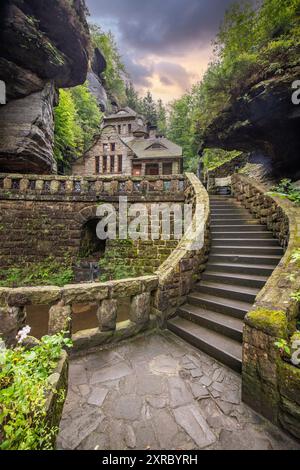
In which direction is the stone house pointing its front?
toward the camera

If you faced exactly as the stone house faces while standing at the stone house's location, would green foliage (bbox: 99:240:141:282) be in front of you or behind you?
in front

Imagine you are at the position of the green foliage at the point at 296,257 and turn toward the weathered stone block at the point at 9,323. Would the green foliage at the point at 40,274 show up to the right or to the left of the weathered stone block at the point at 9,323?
right

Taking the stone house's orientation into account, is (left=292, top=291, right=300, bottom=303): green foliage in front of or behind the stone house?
in front

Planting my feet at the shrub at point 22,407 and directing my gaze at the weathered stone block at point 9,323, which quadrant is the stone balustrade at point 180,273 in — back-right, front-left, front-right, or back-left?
front-right

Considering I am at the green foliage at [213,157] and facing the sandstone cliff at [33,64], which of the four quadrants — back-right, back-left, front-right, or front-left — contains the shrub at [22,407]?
front-left

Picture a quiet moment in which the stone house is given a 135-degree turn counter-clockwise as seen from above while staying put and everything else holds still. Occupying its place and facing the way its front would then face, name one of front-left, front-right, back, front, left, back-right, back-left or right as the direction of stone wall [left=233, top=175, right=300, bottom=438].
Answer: back-right

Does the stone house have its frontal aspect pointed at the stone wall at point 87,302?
yes

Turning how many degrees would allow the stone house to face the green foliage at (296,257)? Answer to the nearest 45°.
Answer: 0° — it already faces it
